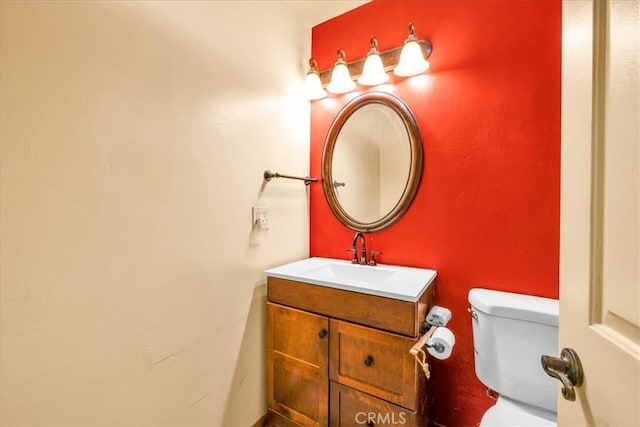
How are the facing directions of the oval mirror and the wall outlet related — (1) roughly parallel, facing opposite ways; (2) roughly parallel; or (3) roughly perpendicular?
roughly perpendicular

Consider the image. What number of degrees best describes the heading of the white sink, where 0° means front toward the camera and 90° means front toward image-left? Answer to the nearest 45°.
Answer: approximately 45°

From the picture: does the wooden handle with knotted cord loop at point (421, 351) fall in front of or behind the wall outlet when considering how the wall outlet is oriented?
in front

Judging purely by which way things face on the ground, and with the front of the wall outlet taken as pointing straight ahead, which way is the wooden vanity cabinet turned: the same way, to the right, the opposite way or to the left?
to the right

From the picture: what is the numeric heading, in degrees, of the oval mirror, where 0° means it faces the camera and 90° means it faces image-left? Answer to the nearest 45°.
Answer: approximately 45°

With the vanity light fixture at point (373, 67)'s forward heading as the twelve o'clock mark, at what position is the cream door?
The cream door is roughly at 10 o'clock from the vanity light fixture.

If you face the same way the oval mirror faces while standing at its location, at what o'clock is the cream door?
The cream door is roughly at 10 o'clock from the oval mirror.

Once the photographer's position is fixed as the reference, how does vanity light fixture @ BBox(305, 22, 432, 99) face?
facing the viewer and to the left of the viewer
